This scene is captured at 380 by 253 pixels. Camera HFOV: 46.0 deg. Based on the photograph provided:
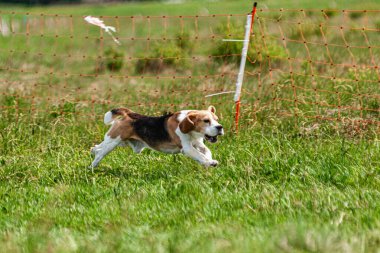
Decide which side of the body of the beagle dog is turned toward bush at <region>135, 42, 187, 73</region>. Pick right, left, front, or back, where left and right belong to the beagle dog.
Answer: left

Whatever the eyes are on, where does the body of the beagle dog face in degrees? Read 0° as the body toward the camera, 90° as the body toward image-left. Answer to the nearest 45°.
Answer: approximately 270°

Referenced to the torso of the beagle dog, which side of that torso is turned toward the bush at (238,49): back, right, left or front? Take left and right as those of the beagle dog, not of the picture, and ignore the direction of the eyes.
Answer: left

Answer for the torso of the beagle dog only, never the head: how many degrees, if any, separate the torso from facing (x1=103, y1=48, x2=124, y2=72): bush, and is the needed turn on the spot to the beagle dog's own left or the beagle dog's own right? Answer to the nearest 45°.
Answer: approximately 90° to the beagle dog's own left
